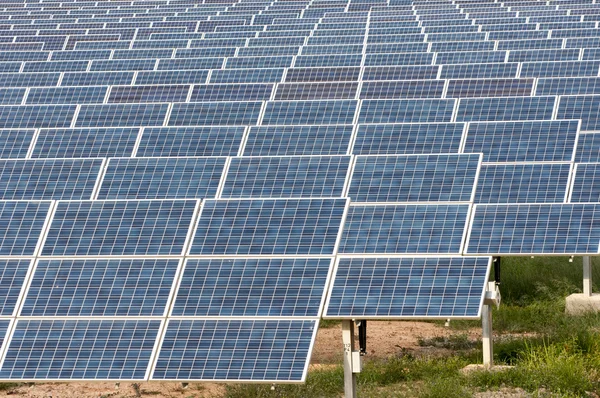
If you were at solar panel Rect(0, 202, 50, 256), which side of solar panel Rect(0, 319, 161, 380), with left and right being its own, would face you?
back

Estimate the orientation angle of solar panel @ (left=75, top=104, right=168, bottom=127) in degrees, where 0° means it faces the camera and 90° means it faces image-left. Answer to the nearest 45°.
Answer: approximately 0°

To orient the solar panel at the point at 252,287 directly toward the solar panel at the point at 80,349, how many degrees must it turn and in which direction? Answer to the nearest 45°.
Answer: approximately 90° to its right

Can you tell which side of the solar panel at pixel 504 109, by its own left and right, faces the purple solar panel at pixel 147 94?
right

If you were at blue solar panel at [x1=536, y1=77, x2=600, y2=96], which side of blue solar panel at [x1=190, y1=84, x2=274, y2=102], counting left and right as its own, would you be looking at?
left

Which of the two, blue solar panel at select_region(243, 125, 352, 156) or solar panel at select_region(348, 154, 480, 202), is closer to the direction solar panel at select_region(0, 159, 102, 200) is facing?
the solar panel

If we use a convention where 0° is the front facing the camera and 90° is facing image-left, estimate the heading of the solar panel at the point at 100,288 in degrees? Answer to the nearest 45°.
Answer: approximately 0°

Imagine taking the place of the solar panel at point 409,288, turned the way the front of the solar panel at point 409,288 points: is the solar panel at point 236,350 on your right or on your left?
on your right

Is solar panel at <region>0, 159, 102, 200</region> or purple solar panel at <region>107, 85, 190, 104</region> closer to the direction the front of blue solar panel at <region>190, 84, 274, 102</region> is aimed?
the solar panel

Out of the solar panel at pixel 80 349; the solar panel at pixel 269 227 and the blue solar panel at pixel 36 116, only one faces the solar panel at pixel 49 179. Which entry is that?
the blue solar panel

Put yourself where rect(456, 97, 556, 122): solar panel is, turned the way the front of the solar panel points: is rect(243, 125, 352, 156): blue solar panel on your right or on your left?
on your right
